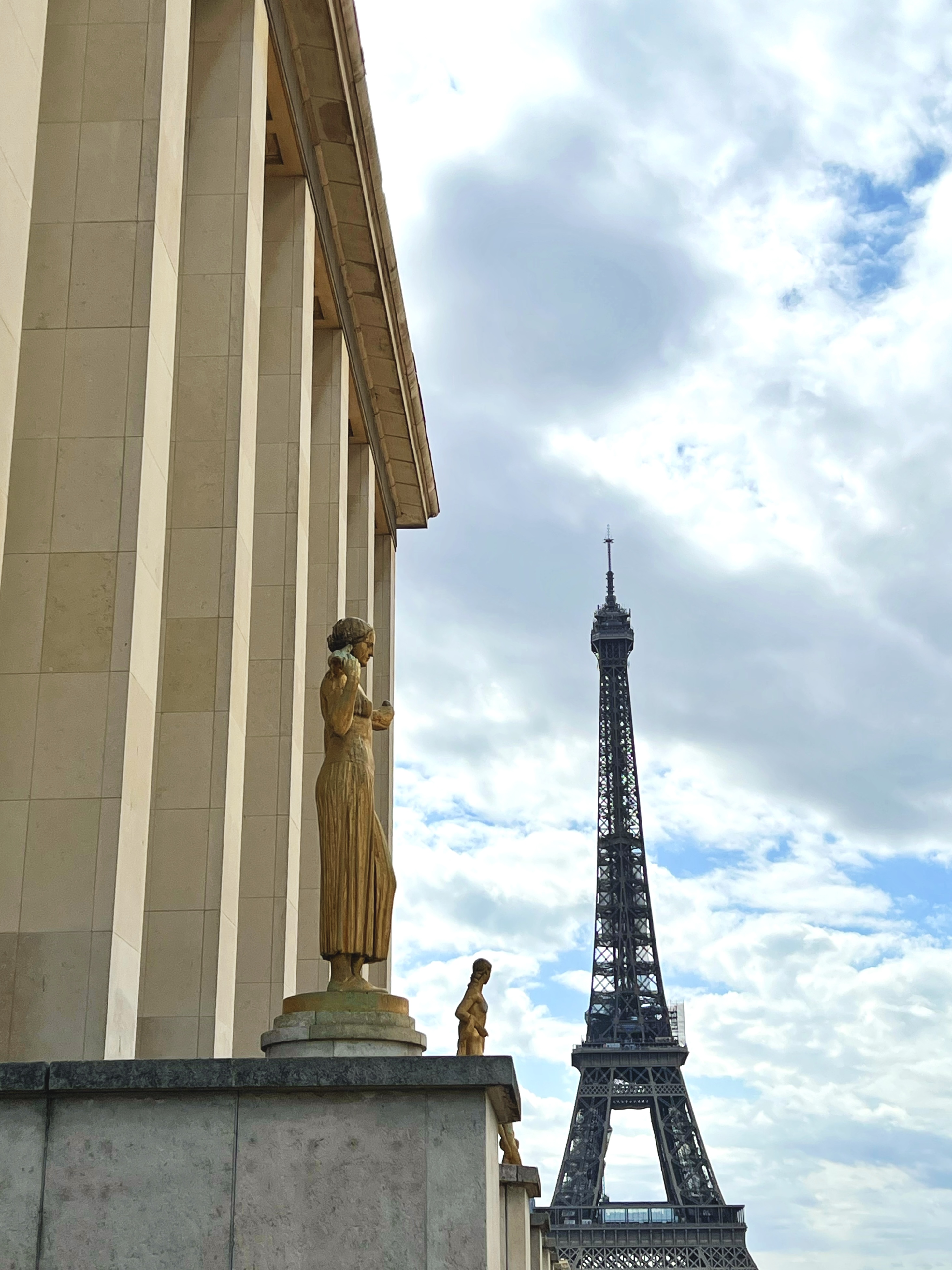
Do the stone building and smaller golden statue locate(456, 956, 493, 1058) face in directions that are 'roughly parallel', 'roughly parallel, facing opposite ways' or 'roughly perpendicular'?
roughly parallel

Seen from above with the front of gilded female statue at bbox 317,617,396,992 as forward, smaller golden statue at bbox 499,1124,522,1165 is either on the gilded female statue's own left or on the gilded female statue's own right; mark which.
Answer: on the gilded female statue's own left

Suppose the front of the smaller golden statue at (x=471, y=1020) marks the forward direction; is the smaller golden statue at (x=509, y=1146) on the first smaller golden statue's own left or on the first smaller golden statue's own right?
on the first smaller golden statue's own left

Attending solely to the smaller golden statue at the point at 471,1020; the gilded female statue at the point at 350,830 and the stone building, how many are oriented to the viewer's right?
3

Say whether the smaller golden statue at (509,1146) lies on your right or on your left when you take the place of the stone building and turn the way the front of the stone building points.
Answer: on your left

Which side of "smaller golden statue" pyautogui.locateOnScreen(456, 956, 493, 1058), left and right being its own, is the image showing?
right

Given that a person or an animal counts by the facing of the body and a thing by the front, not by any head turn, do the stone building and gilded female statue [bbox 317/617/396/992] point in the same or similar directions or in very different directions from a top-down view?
same or similar directions

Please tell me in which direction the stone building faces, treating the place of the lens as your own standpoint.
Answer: facing to the right of the viewer

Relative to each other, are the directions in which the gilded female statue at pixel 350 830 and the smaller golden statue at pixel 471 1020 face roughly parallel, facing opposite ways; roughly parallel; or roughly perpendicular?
roughly parallel

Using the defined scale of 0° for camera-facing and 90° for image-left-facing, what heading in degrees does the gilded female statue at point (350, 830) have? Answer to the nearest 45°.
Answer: approximately 270°

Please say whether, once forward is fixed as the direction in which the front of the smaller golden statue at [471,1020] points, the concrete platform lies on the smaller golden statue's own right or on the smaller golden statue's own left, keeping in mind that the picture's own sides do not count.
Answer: on the smaller golden statue's own right
